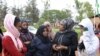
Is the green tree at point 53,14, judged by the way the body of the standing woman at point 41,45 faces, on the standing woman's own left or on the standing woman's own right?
on the standing woman's own left

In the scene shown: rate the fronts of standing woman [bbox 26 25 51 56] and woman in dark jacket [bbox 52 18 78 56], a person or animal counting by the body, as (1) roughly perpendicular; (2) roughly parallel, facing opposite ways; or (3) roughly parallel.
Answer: roughly perpendicular

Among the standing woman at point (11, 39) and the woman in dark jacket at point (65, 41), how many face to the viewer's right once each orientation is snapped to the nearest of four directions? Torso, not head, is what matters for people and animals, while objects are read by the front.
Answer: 1

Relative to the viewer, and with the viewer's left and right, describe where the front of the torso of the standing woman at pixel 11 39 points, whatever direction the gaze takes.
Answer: facing to the right of the viewer

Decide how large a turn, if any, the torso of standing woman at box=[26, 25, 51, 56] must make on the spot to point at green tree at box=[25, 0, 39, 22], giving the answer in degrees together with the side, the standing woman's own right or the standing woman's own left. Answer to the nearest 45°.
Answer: approximately 135° to the standing woman's own left

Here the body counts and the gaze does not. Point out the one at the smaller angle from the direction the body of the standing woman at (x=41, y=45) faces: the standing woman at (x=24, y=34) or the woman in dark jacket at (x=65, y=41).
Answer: the woman in dark jacket

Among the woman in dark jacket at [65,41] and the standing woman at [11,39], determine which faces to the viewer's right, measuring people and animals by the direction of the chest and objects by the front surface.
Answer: the standing woman

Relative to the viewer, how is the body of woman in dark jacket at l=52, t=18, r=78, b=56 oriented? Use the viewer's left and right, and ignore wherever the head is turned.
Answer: facing the viewer and to the left of the viewer

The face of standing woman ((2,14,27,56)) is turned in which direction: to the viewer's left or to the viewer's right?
to the viewer's right

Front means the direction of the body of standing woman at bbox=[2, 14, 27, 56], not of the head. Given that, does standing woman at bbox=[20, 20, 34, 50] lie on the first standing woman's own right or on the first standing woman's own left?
on the first standing woman's own left

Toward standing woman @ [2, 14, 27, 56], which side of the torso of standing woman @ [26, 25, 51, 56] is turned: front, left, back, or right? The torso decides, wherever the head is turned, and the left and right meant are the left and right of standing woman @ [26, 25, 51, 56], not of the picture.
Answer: right

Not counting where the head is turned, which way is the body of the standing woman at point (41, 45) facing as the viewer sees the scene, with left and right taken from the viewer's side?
facing the viewer and to the right of the viewer
